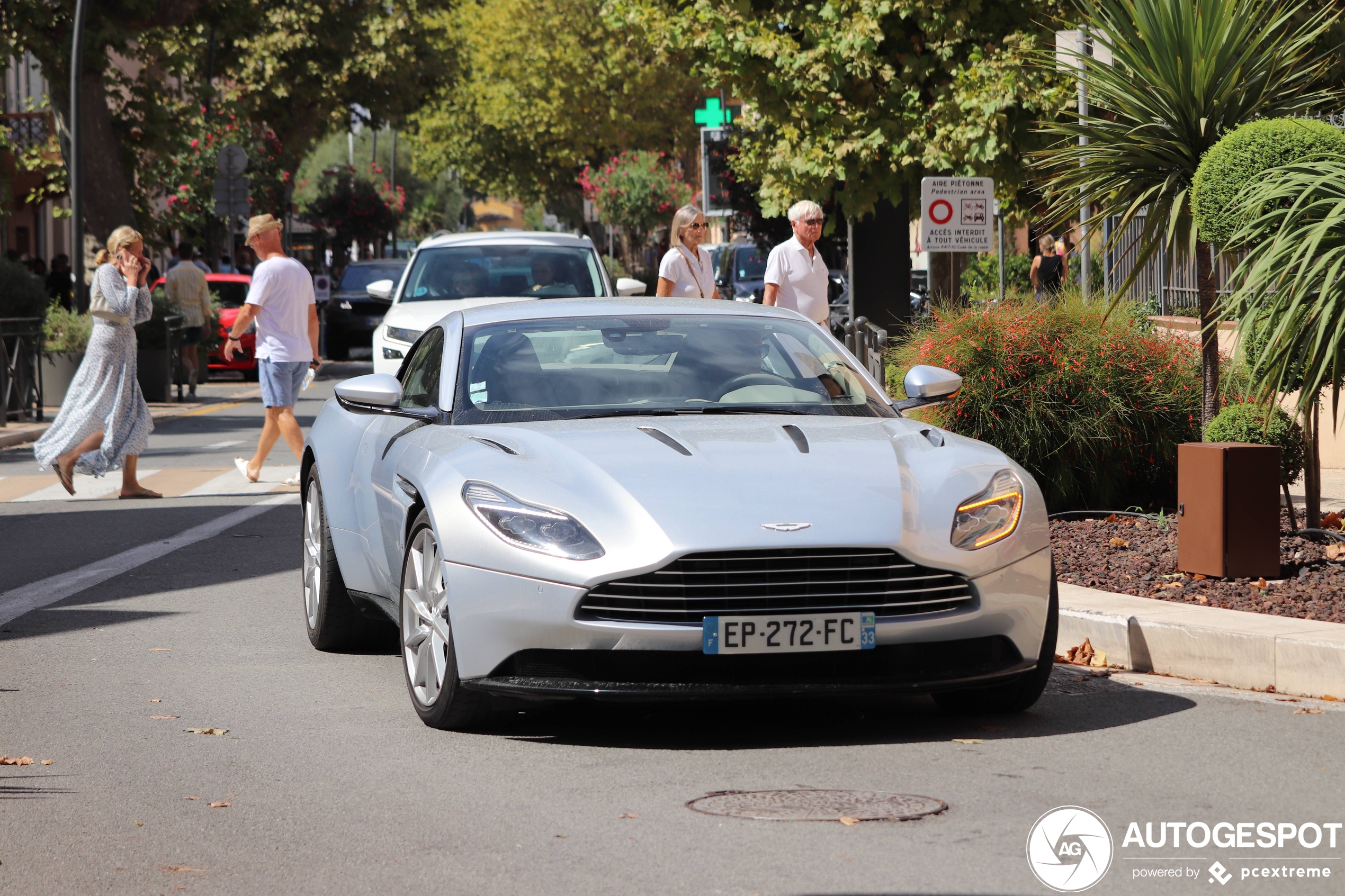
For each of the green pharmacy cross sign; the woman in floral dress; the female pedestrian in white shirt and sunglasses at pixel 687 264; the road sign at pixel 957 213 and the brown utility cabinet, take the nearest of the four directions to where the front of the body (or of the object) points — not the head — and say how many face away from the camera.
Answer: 0

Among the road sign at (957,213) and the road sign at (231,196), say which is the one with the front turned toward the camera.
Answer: the road sign at (957,213)

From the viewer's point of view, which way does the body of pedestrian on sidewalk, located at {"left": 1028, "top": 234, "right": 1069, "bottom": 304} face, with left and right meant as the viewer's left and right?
facing away from the viewer

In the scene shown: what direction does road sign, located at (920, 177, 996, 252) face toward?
toward the camera

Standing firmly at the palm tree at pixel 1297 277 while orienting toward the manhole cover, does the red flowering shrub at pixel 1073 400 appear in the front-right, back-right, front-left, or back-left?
back-right

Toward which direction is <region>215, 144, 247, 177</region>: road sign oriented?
away from the camera

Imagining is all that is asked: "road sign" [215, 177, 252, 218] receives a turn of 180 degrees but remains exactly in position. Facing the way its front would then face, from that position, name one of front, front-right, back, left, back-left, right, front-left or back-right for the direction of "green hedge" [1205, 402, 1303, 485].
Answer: front

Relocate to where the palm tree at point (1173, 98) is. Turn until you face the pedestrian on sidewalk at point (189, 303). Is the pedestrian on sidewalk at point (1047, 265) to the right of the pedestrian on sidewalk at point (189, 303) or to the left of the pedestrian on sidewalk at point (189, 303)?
right

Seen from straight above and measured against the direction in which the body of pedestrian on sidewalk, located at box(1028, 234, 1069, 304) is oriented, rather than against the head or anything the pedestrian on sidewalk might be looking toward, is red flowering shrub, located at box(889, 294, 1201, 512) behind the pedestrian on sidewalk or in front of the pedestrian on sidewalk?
behind

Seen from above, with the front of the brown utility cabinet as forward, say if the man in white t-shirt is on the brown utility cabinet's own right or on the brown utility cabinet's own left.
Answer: on the brown utility cabinet's own right

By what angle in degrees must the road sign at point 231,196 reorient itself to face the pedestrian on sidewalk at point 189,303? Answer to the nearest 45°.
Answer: approximately 180°

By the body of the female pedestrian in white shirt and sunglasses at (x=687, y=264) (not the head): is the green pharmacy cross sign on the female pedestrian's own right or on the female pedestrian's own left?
on the female pedestrian's own left

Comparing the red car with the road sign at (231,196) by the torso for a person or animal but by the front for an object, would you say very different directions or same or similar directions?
very different directions

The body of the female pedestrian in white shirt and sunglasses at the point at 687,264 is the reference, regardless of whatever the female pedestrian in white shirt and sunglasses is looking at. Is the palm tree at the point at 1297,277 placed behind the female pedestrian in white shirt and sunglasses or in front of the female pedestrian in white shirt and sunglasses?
in front
